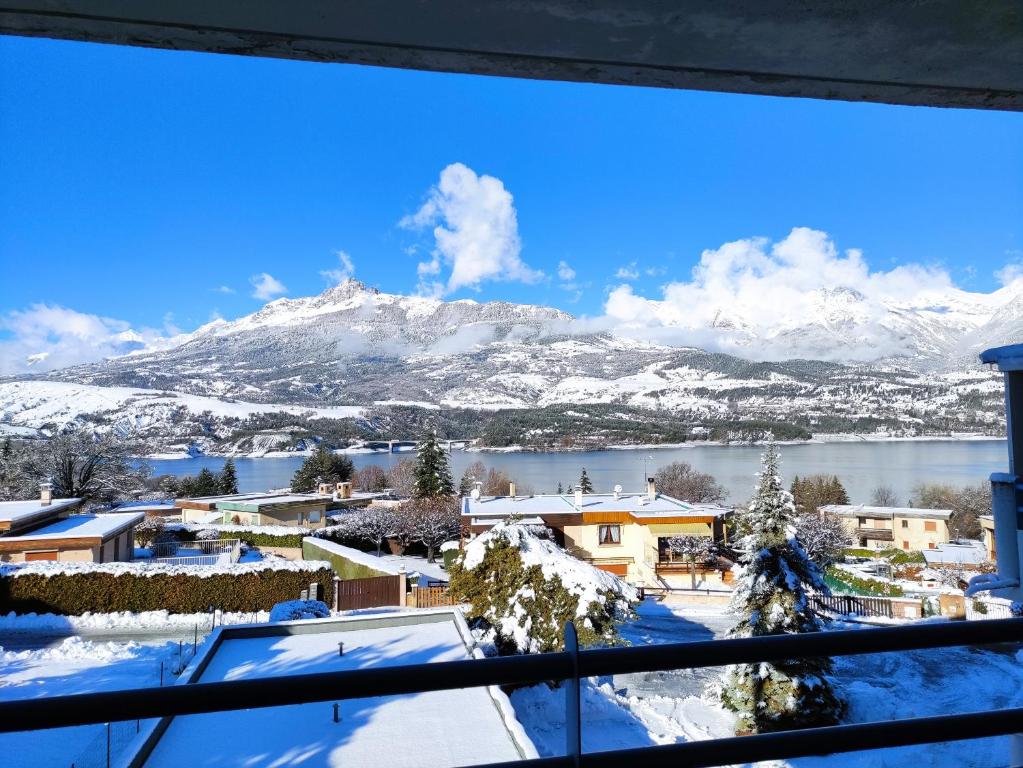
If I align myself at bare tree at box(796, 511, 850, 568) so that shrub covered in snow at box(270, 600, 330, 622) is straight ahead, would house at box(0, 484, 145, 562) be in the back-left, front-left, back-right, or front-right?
front-right

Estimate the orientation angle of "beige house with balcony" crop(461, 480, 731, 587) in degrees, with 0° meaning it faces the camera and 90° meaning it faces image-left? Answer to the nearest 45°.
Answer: approximately 0°

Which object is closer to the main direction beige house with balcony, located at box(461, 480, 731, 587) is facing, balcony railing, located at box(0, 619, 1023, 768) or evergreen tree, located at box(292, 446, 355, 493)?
the balcony railing

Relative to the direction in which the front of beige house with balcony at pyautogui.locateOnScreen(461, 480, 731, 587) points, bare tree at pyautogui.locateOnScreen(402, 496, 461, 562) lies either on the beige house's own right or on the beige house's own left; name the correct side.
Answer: on the beige house's own right

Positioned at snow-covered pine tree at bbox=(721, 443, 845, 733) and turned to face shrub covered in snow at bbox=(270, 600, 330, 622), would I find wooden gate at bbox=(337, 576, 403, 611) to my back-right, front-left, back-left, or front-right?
front-right

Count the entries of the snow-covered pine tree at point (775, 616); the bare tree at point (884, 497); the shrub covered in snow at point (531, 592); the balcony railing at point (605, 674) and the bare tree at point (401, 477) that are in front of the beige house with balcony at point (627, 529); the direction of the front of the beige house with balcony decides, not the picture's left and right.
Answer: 3

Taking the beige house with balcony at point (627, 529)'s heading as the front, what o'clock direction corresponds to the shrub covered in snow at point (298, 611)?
The shrub covered in snow is roughly at 1 o'clock from the beige house with balcony.

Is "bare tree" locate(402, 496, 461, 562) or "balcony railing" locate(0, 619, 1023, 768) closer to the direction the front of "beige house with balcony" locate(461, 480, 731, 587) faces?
the balcony railing

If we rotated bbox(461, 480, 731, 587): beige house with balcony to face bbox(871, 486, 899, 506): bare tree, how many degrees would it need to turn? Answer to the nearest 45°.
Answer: approximately 135° to its left

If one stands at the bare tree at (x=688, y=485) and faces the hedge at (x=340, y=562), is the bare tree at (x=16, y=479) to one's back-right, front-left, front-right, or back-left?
front-right

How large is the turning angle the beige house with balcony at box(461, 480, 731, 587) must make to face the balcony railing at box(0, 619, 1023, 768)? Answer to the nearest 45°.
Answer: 0° — it already faces it

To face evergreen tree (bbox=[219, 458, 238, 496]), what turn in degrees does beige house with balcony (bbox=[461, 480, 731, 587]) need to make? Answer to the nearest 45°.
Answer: approximately 135° to its right

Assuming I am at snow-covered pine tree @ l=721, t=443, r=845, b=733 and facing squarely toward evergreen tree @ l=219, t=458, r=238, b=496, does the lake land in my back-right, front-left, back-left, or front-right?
front-right
